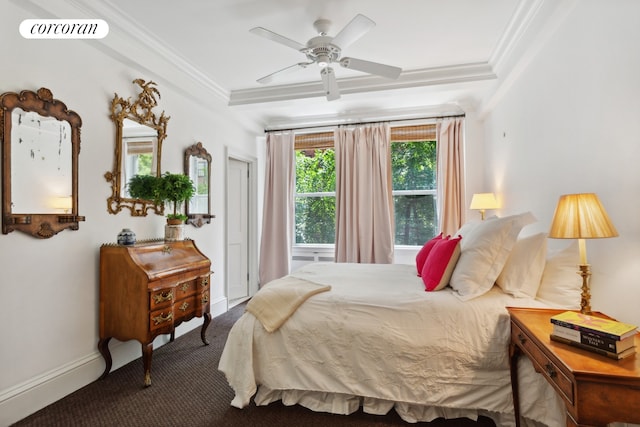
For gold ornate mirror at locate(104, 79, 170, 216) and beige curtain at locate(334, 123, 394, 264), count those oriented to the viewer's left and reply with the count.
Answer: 0

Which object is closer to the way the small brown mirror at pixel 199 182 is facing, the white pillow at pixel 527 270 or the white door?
the white pillow

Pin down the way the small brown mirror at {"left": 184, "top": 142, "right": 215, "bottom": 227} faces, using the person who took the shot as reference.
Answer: facing the viewer and to the right of the viewer

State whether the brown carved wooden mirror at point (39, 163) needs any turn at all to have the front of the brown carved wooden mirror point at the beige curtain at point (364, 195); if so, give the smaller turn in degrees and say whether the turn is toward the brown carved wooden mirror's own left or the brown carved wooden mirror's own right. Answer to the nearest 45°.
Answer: approximately 45° to the brown carved wooden mirror's own left

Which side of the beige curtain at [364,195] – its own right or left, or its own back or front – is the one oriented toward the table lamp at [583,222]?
front

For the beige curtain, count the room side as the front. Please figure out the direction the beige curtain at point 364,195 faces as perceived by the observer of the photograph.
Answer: facing the viewer

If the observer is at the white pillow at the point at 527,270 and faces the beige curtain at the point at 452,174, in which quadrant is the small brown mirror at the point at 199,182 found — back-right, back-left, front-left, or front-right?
front-left

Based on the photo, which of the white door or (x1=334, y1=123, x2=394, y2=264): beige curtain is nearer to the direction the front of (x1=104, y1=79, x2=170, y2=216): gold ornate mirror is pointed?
the beige curtain

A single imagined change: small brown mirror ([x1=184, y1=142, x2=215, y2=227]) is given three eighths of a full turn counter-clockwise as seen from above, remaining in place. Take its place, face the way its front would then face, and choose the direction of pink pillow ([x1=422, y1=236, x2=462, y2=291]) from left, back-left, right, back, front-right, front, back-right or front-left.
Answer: back-right

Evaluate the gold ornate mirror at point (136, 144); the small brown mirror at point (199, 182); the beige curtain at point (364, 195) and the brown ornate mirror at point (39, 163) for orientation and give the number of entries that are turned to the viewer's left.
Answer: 0

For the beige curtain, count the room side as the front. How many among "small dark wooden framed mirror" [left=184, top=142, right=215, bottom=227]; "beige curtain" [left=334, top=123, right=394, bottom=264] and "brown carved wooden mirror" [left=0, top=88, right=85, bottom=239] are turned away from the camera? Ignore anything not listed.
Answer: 0

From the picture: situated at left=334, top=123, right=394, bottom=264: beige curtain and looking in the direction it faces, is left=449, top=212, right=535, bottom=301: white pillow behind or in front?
in front

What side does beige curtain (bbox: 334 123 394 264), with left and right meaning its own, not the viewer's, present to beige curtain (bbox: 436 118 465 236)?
left

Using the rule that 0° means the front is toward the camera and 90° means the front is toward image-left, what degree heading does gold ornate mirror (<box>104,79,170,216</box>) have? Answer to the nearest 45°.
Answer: approximately 315°

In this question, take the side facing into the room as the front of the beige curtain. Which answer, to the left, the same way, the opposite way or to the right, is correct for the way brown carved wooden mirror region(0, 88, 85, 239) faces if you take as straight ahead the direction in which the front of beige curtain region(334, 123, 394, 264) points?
to the left

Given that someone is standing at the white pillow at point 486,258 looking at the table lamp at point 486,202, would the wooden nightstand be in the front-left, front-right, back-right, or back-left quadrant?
back-right
